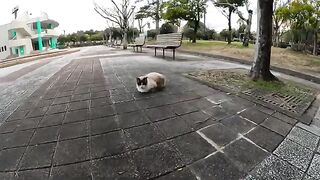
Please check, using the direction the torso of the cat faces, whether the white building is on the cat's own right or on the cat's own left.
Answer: on the cat's own right

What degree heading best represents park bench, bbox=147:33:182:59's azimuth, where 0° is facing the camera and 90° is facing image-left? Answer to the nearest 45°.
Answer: approximately 45°

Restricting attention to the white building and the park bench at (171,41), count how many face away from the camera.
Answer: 0

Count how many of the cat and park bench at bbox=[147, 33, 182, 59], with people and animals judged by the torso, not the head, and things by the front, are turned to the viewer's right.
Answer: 0

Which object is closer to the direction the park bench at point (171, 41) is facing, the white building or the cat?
the cat

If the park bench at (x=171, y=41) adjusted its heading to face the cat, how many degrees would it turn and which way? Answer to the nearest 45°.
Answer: approximately 45° to its left

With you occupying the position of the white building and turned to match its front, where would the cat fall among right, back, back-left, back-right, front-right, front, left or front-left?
front-right

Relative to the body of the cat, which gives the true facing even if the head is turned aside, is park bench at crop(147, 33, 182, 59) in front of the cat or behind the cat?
behind

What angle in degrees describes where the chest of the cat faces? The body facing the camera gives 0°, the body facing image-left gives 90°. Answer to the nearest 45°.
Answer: approximately 45°

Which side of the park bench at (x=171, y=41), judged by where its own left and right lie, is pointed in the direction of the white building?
right
